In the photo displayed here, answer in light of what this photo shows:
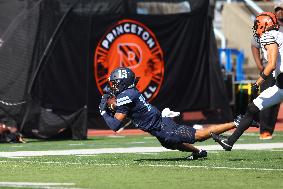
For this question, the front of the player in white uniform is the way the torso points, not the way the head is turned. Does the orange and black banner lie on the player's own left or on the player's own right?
on the player's own right

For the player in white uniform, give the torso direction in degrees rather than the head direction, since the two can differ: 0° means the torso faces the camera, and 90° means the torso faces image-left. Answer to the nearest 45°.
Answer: approximately 90°

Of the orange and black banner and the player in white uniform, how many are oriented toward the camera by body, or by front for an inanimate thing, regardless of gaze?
1

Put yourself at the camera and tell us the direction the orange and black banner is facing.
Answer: facing the viewer

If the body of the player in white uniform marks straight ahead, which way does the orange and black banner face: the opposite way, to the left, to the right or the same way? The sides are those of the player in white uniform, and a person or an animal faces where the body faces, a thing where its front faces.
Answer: to the left

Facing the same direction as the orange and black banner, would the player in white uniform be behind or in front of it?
in front

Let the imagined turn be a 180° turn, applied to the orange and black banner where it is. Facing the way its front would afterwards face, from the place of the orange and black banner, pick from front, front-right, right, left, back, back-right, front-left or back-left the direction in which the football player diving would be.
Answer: back

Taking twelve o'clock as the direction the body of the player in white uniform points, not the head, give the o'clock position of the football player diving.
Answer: The football player diving is roughly at 11 o'clock from the player in white uniform.

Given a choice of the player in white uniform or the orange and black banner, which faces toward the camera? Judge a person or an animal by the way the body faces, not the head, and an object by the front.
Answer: the orange and black banner
